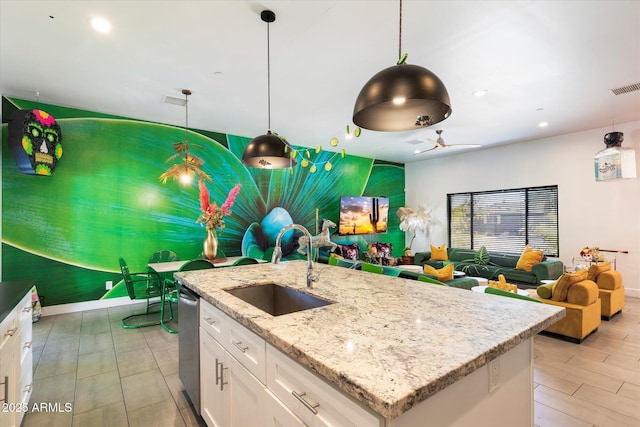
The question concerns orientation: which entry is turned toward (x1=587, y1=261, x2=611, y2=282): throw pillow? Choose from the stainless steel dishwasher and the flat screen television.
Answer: the flat screen television

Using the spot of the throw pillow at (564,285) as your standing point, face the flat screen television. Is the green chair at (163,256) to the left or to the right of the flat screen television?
left

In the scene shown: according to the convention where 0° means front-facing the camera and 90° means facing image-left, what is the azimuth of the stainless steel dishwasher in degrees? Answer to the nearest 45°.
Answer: approximately 90°

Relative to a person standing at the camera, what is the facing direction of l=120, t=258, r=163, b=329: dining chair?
facing to the right of the viewer

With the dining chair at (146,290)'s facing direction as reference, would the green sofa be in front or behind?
in front

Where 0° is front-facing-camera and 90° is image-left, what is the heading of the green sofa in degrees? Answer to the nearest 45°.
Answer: approximately 45°

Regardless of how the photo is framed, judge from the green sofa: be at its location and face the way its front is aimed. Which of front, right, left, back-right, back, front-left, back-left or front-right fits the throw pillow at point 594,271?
left

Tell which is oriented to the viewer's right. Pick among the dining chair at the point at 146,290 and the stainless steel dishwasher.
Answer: the dining chair

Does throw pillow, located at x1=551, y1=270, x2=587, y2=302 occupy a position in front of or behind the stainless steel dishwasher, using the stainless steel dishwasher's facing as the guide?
behind

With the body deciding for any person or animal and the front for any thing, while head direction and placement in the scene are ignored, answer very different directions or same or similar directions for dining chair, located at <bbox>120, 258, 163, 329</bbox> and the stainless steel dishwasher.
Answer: very different directions

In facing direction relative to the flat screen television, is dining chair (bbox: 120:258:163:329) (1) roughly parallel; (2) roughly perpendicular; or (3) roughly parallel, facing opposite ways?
roughly perpendicular

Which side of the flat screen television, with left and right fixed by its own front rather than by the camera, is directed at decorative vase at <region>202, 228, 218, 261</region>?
right
